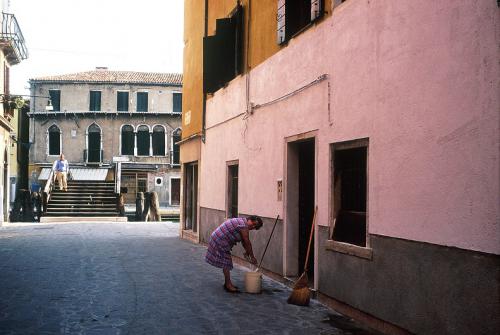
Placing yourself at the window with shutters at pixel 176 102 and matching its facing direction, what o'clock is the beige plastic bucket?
The beige plastic bucket is roughly at 12 o'clock from the window with shutters.

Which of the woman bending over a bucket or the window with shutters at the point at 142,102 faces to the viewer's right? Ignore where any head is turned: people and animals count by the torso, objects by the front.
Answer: the woman bending over a bucket

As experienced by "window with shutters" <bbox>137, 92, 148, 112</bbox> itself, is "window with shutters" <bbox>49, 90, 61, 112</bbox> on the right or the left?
on its right

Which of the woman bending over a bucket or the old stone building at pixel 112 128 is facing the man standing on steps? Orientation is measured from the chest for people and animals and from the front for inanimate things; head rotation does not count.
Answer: the old stone building

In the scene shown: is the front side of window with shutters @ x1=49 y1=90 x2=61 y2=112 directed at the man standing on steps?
yes

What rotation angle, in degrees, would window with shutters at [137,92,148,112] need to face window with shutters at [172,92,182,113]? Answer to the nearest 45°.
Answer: approximately 90° to its left

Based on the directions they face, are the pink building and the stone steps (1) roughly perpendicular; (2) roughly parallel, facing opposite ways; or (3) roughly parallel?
roughly perpendicular

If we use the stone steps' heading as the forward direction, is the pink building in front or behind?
in front

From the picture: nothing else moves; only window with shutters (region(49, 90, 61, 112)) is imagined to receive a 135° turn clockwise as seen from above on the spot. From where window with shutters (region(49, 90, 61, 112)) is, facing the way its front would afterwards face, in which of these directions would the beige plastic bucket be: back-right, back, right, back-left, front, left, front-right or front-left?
back-left

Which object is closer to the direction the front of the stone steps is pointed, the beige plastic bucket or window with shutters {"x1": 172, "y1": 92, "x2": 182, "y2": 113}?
the beige plastic bucket

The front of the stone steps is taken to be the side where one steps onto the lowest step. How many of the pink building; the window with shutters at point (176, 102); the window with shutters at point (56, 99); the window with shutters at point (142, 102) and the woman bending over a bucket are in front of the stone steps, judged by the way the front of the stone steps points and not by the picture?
2

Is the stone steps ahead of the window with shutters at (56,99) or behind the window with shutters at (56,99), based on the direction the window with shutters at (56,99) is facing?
ahead

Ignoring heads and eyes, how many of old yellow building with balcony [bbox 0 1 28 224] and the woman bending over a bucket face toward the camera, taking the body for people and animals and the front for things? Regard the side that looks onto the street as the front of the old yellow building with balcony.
0

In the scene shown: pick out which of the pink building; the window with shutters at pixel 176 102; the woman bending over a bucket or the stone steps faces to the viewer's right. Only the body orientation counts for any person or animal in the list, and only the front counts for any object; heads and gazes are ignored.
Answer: the woman bending over a bucket

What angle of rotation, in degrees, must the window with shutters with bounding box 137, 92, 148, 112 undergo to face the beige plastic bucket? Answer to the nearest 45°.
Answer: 0° — it already faces it

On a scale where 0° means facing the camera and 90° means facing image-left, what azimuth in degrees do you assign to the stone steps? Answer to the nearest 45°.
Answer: approximately 0°
